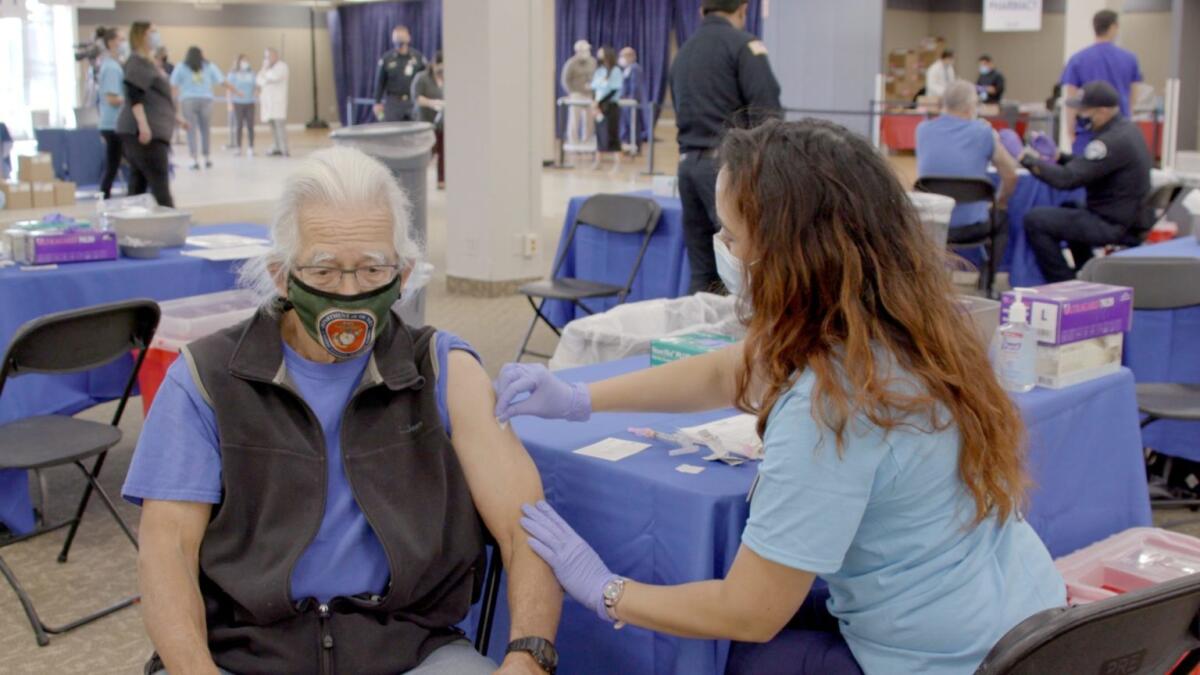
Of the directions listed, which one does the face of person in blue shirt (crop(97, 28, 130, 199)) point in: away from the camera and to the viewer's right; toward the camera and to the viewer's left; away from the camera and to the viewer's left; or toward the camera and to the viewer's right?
toward the camera and to the viewer's right

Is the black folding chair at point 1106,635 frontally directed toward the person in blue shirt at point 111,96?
yes

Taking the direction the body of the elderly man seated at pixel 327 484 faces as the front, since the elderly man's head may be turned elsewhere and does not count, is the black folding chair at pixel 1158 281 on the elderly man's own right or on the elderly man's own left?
on the elderly man's own left

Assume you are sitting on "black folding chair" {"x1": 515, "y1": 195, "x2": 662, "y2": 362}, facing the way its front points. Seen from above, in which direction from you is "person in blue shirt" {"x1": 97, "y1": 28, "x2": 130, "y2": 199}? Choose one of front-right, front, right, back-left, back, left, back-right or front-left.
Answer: right

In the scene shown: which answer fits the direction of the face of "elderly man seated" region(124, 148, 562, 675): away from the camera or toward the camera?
toward the camera

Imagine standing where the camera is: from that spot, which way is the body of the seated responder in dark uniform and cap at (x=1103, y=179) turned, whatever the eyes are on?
to the viewer's left

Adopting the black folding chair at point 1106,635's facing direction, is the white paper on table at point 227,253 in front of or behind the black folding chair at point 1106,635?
in front

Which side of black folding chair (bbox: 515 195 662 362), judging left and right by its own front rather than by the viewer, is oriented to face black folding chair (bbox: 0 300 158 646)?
front

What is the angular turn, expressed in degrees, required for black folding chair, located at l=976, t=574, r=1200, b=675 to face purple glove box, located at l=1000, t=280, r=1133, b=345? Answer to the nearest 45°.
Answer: approximately 45° to its right

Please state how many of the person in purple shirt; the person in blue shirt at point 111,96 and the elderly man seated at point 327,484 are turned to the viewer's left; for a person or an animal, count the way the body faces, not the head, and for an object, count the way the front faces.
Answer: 0

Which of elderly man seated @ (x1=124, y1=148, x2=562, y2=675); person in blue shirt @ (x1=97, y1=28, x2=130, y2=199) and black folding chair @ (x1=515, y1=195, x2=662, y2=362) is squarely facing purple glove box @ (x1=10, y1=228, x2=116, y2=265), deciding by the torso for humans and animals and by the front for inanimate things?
the black folding chair

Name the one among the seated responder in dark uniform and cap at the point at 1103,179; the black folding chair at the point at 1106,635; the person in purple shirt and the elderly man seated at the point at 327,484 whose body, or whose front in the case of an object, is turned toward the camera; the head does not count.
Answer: the elderly man seated

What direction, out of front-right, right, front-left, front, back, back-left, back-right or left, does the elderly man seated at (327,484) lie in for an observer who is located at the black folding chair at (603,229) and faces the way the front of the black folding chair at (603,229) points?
front-left

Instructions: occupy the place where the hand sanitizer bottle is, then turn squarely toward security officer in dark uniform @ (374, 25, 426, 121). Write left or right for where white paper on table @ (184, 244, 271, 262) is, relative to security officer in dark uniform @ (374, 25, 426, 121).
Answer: left

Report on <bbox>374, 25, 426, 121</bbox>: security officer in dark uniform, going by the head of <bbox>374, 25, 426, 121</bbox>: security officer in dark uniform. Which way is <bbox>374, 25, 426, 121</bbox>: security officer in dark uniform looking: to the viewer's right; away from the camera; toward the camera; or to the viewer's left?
toward the camera

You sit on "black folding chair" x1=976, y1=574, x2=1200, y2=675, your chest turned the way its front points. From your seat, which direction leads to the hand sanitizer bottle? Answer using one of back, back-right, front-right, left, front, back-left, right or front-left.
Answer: front-right
